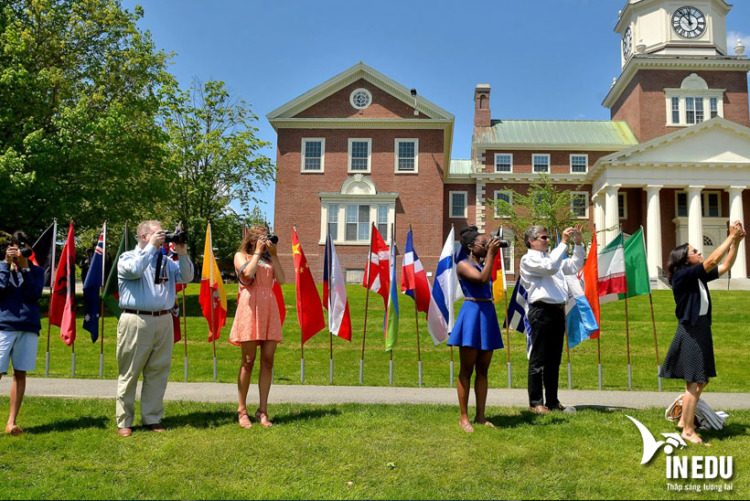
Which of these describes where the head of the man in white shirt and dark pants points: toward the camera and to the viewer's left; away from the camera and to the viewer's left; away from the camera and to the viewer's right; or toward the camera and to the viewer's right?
toward the camera and to the viewer's right

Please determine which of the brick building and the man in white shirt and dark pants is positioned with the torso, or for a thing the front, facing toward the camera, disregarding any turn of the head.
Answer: the brick building

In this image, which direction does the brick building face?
toward the camera

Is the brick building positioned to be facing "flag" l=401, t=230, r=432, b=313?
yes

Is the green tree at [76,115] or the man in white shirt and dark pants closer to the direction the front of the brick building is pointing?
the man in white shirt and dark pants

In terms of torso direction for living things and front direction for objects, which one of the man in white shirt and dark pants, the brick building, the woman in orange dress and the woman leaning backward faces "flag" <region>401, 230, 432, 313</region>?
the brick building

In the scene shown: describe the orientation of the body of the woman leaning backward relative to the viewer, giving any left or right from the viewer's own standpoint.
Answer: facing to the right of the viewer

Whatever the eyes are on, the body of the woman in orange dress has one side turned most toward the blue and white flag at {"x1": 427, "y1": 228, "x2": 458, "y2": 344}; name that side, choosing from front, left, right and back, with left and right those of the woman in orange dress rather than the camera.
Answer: left

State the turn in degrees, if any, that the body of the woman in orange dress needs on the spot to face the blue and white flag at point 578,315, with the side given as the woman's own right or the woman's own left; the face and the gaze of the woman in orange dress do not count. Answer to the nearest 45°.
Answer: approximately 45° to the woman's own left

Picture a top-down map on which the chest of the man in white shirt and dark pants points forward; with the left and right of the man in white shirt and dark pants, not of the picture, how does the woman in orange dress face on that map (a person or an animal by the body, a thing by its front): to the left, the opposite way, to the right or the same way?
the same way
